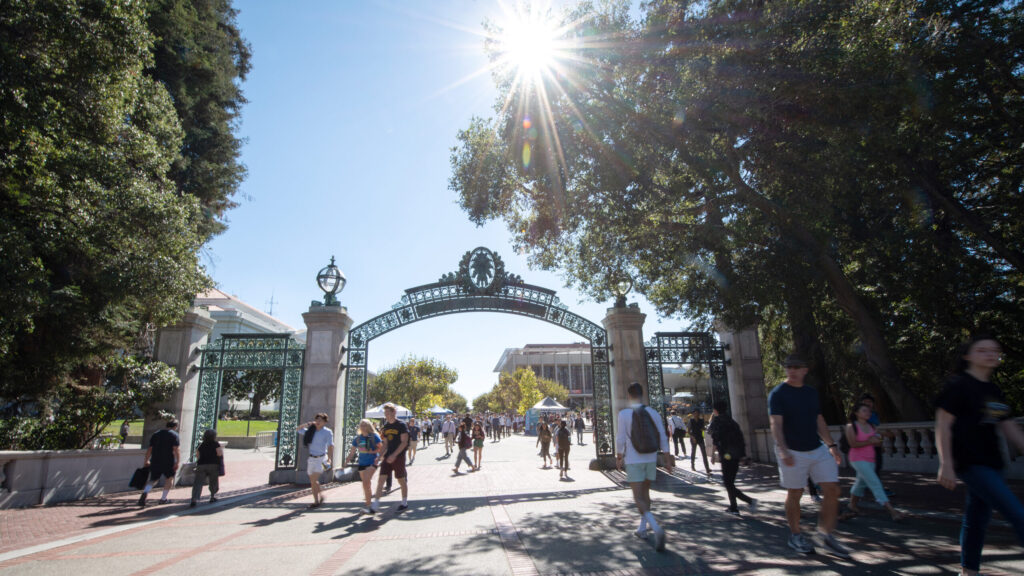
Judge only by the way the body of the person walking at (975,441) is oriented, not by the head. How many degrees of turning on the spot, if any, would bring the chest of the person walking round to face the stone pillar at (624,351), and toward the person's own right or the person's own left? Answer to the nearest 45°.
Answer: approximately 180°

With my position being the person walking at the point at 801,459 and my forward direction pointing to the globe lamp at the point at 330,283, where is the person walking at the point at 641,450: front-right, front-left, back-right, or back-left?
front-left

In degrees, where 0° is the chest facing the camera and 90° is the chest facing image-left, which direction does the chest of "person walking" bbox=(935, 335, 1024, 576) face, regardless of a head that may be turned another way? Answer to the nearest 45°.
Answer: approximately 315°

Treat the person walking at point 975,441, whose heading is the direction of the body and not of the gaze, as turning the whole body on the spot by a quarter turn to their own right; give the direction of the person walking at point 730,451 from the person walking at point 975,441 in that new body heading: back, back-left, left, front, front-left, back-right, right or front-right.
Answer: right

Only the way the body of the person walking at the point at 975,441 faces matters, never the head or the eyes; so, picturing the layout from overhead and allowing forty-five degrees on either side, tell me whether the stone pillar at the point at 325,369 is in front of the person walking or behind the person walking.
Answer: behind

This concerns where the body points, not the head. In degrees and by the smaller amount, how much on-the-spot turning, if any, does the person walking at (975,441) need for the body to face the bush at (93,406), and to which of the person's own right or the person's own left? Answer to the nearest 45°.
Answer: approximately 135° to the person's own right

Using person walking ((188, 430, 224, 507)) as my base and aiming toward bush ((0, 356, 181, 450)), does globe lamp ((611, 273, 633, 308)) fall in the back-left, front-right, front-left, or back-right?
back-right

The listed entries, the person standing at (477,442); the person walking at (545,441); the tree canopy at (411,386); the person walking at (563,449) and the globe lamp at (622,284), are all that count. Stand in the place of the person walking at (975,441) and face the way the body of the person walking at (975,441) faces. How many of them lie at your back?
5

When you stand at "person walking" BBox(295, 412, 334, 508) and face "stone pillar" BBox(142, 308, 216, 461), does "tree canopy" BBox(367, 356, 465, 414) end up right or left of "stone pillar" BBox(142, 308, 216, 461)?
right

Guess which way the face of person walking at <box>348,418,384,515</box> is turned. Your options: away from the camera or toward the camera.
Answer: toward the camera
